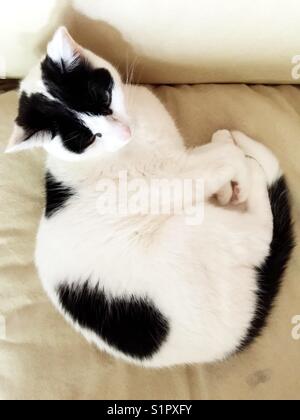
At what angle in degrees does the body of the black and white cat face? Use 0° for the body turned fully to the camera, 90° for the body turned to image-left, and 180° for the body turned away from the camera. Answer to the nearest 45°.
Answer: approximately 135°

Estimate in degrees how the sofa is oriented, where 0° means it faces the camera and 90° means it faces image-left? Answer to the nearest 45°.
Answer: approximately 0°
